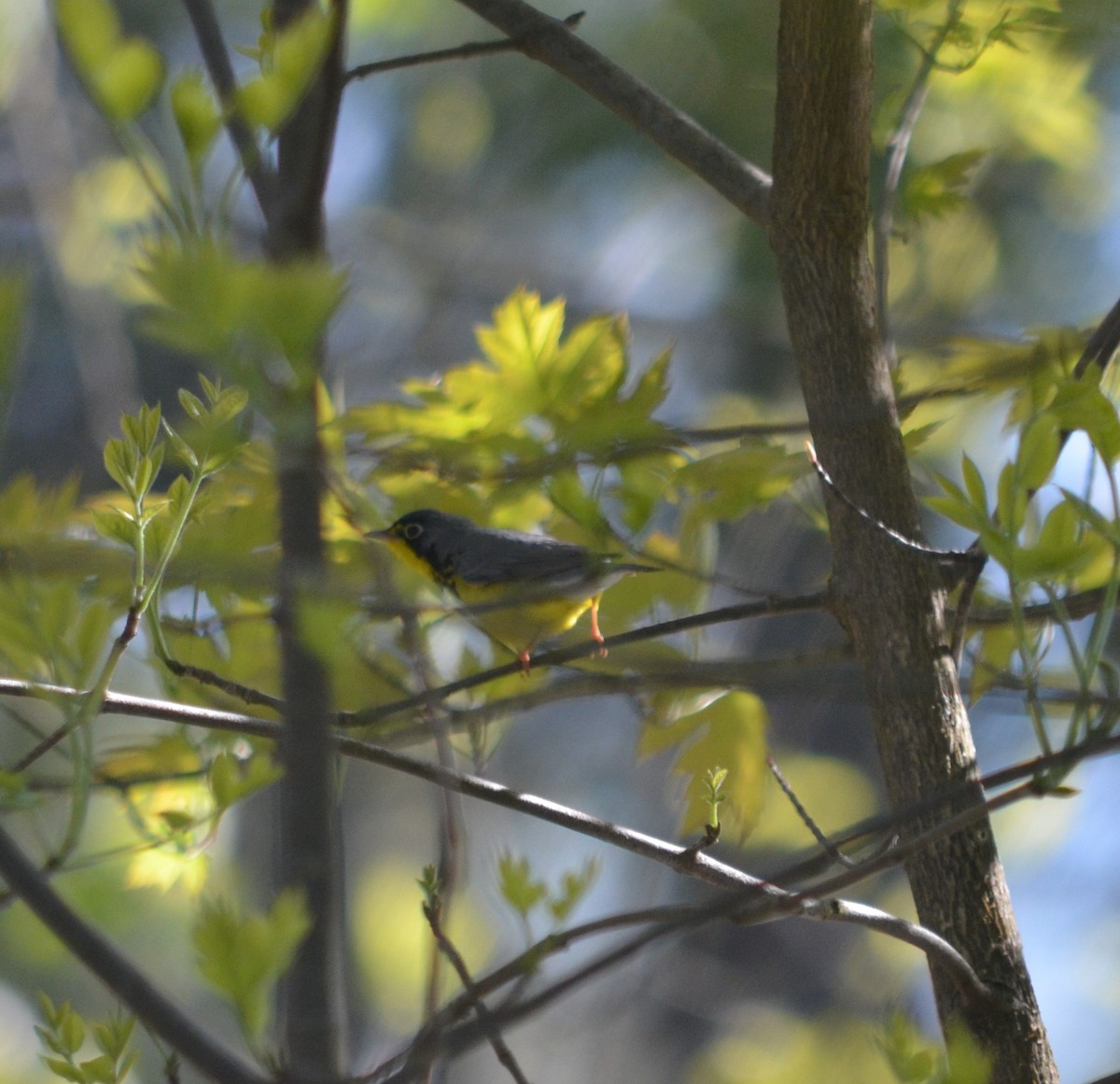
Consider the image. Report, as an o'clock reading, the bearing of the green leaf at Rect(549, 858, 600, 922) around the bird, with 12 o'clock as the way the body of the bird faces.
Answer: The green leaf is roughly at 9 o'clock from the bird.

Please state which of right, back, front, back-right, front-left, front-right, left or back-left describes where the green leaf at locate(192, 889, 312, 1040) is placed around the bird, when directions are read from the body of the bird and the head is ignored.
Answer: left

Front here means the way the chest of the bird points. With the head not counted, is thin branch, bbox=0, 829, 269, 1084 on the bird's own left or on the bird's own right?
on the bird's own left

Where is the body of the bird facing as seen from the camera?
to the viewer's left

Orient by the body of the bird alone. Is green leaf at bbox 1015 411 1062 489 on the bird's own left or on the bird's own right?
on the bird's own left

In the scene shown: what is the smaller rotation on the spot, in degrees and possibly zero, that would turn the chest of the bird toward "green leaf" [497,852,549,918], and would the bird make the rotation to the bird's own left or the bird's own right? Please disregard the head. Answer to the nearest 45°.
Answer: approximately 90° to the bird's own left
